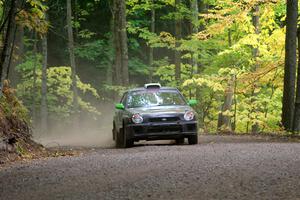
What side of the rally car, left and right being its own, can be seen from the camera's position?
front
